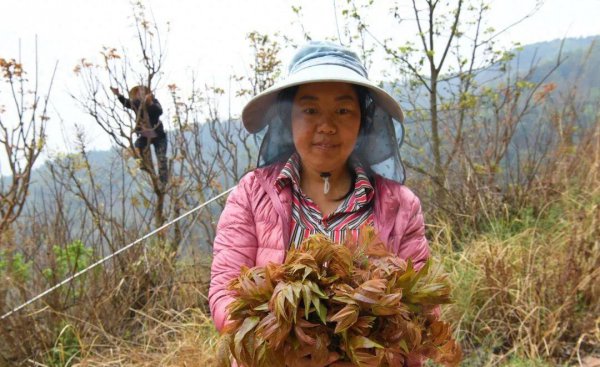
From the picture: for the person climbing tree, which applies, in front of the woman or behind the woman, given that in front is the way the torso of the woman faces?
behind

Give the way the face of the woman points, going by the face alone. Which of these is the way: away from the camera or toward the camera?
toward the camera

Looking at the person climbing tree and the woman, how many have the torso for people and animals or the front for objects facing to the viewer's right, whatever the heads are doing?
0

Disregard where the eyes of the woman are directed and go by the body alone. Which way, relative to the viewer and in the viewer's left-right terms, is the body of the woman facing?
facing the viewer
